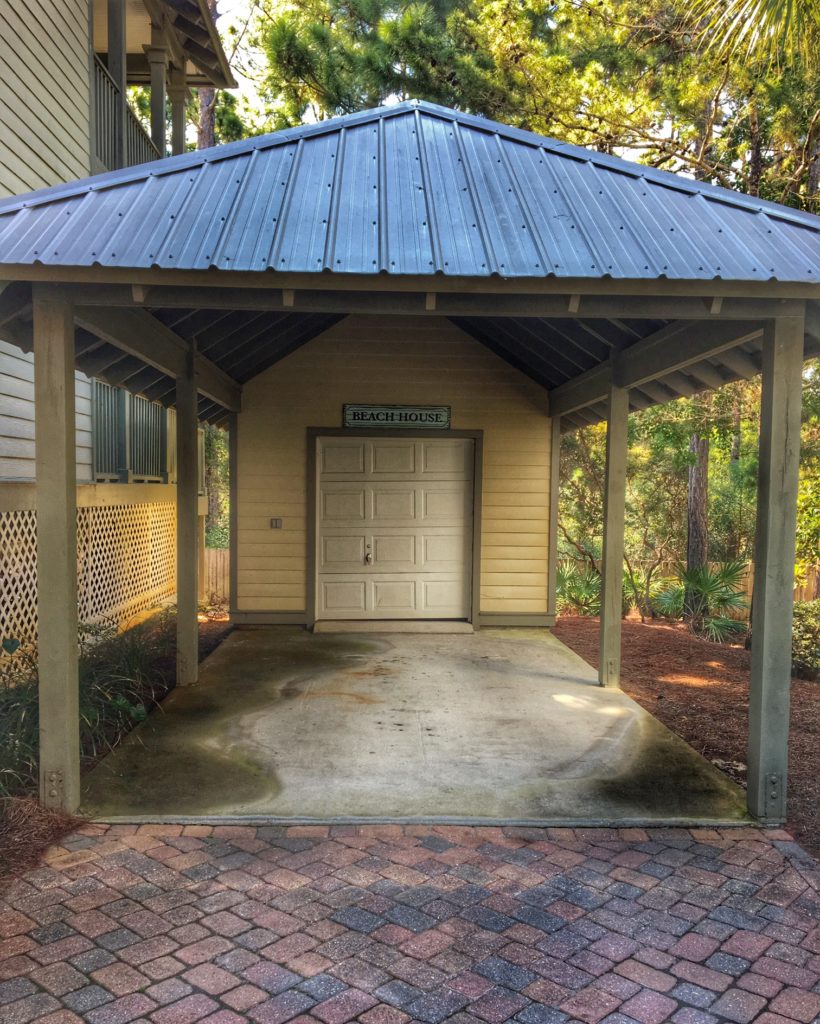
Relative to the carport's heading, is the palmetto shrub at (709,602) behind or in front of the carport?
behind

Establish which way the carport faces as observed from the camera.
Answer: facing the viewer

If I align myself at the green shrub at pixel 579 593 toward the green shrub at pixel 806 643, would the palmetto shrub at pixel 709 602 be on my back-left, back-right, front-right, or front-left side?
front-left

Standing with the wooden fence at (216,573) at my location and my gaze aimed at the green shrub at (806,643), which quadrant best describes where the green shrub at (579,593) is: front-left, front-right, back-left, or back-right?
front-left

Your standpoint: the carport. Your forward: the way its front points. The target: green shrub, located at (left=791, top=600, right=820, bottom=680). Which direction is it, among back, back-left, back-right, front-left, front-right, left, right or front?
back-left

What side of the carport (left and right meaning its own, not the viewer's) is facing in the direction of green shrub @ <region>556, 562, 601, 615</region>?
back
